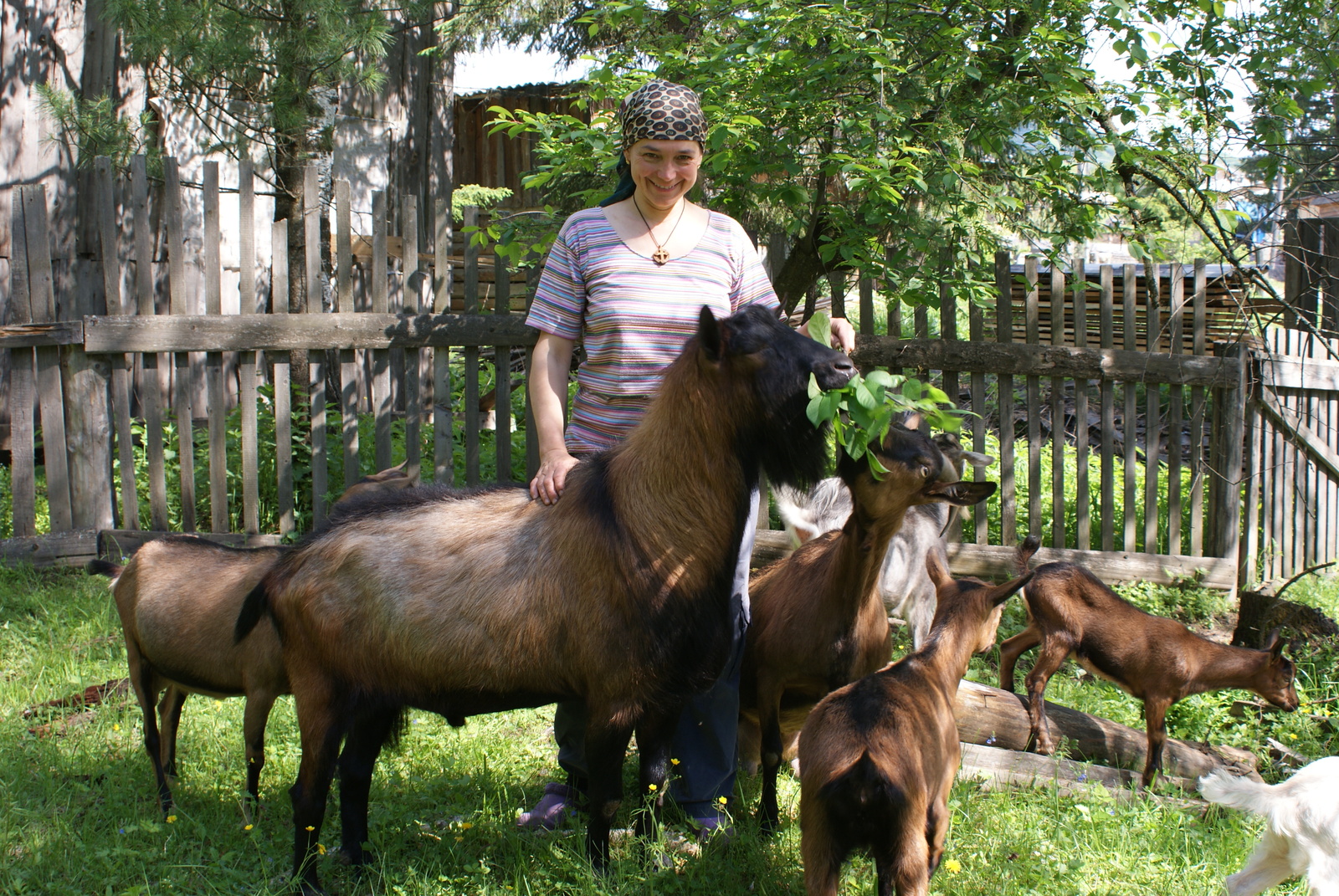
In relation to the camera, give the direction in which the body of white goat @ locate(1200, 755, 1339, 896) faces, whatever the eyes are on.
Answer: to the viewer's right

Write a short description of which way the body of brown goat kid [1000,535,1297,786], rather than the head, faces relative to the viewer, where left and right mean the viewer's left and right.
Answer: facing to the right of the viewer

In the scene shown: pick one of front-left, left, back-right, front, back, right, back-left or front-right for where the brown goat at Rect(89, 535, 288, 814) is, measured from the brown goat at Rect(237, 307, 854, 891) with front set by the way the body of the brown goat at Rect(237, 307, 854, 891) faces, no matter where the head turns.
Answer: back-left

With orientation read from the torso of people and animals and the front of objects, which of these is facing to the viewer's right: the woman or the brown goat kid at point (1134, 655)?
the brown goat kid

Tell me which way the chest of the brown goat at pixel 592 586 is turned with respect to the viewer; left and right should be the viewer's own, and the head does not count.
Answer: facing to the right of the viewer

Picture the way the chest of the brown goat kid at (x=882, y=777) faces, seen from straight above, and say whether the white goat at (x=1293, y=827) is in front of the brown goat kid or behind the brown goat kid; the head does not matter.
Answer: in front

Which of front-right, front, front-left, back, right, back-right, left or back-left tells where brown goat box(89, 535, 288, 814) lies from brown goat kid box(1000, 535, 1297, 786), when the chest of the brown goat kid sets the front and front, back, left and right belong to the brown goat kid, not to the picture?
back-right

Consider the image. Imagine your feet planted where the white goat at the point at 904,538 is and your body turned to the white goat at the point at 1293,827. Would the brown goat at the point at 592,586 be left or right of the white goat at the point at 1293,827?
right

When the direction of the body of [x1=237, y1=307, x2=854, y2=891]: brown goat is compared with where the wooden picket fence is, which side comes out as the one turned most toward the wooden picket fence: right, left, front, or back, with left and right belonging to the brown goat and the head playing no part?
left

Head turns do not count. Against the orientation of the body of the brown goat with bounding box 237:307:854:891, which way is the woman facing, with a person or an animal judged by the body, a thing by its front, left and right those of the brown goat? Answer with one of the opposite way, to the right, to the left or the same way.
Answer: to the right

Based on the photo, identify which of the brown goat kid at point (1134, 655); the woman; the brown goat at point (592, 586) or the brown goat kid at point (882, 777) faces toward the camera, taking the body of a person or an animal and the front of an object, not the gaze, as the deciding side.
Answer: the woman

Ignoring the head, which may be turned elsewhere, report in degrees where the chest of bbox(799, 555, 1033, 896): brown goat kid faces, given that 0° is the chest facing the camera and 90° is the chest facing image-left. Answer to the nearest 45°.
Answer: approximately 225°
